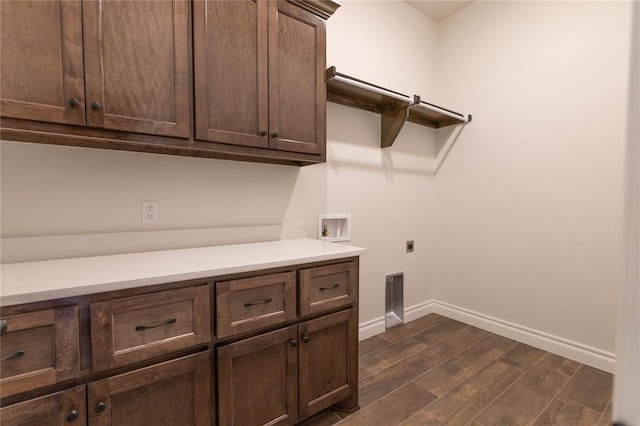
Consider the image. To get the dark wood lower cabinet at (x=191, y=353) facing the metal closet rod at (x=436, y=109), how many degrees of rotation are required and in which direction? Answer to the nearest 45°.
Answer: approximately 45° to its left

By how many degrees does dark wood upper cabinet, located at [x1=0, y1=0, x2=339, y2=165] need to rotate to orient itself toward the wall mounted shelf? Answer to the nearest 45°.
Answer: approximately 45° to its left

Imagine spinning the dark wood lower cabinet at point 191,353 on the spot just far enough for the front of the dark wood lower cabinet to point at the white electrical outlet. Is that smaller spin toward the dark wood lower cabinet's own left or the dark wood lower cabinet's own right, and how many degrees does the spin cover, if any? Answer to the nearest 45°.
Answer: approximately 135° to the dark wood lower cabinet's own left

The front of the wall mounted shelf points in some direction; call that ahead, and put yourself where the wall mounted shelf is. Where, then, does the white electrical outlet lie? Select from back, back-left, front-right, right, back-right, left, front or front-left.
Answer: right

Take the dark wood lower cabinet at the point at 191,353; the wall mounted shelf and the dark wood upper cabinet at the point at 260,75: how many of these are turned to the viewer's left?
0

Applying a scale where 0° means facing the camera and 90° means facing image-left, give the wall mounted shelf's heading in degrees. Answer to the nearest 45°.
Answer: approximately 315°

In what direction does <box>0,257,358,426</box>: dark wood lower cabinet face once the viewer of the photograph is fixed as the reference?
facing the viewer and to the right of the viewer

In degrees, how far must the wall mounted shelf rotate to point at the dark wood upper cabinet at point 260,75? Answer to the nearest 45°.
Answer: approximately 90° to its right

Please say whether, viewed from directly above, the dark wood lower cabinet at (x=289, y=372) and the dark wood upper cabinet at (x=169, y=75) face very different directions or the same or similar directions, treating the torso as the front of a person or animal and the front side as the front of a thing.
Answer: same or similar directions
